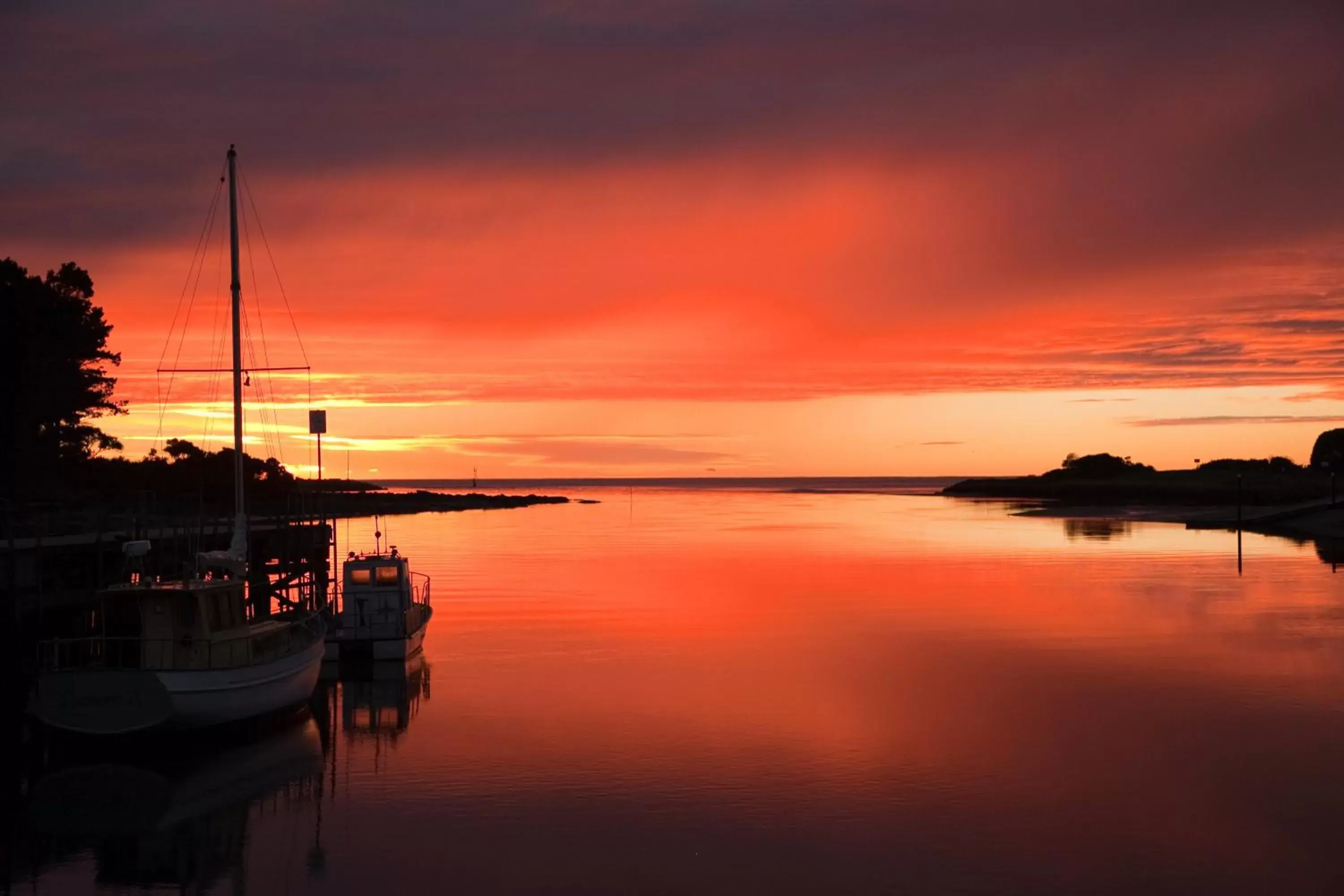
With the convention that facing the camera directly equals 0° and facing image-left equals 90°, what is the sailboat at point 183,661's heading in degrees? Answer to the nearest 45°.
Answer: approximately 225°

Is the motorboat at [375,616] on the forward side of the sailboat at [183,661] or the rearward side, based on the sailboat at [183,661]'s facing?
on the forward side
